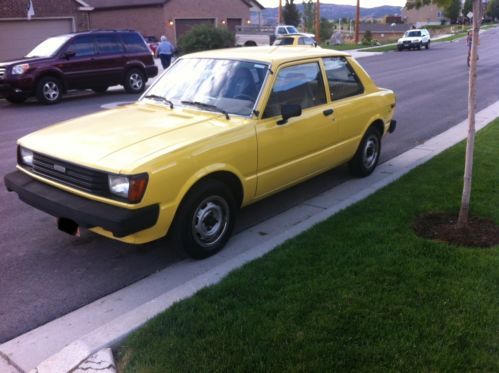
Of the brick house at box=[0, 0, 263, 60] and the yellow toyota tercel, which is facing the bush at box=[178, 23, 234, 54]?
the brick house

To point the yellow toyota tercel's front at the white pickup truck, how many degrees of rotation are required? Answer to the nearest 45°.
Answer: approximately 135° to its right

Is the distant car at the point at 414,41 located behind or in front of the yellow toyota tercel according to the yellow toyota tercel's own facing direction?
behind

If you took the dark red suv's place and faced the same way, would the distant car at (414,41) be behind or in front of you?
behind

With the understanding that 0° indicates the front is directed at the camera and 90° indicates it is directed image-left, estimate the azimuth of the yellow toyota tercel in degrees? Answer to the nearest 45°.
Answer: approximately 45°

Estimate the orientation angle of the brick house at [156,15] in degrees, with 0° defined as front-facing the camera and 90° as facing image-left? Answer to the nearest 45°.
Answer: approximately 0°

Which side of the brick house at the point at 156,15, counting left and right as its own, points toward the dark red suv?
front

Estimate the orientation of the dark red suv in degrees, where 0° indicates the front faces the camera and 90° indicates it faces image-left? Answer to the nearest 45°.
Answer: approximately 45°

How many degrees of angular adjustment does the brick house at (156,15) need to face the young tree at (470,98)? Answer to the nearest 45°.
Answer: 0° — it already faces it

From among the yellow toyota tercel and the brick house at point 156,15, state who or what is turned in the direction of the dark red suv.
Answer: the brick house

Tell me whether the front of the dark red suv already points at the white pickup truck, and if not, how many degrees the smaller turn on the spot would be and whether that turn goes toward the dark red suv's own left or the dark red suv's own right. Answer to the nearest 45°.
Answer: approximately 180°
